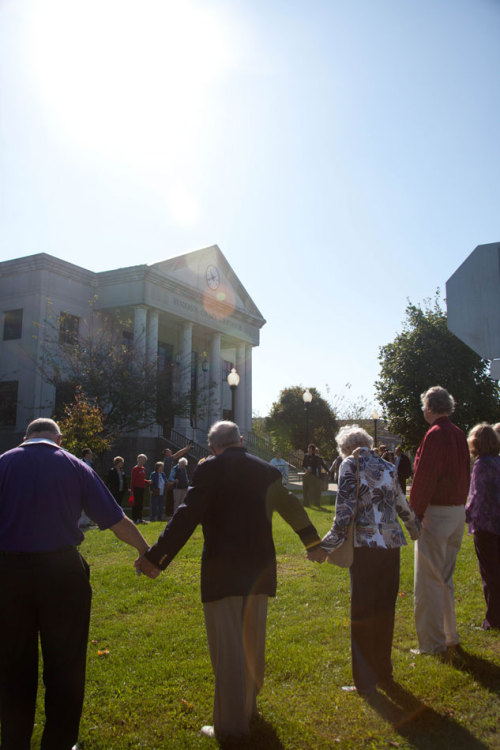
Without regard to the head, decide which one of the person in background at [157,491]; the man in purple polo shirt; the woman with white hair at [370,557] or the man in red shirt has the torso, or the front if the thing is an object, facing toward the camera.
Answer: the person in background

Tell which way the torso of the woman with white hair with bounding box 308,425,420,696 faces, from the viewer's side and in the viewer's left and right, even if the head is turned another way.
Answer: facing away from the viewer and to the left of the viewer

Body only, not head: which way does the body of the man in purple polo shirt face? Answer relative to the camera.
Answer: away from the camera

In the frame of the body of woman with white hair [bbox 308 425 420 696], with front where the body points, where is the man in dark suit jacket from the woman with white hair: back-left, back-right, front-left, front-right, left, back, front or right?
left

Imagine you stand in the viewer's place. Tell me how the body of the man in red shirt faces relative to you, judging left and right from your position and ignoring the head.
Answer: facing away from the viewer and to the left of the viewer

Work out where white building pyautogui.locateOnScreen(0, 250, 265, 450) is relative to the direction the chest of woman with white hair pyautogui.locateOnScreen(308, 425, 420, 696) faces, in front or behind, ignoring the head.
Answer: in front

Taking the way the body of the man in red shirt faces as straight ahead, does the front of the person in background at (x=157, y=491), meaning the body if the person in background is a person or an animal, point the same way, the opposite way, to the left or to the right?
the opposite way

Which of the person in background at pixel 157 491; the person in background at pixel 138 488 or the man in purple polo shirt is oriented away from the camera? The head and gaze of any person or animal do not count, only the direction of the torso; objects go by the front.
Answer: the man in purple polo shirt

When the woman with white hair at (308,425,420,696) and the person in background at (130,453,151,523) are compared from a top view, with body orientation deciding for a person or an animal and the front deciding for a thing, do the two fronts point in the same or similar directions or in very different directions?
very different directions

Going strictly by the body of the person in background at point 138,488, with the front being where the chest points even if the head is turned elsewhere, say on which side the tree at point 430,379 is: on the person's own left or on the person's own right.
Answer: on the person's own left

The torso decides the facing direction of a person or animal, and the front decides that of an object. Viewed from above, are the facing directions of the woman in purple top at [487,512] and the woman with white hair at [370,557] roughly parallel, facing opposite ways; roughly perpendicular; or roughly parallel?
roughly parallel

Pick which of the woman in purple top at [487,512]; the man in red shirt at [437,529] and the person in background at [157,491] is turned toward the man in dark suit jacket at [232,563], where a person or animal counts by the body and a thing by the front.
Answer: the person in background

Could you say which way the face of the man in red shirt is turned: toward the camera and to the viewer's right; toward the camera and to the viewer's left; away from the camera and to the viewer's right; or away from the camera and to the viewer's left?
away from the camera and to the viewer's left

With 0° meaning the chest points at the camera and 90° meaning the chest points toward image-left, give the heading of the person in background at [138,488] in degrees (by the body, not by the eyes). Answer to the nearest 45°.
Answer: approximately 315°

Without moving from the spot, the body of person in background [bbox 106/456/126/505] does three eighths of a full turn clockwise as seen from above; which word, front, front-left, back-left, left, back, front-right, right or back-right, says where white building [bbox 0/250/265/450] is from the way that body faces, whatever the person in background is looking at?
right

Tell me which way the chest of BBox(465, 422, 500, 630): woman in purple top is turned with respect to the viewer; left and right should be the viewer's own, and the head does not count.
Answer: facing away from the viewer and to the left of the viewer

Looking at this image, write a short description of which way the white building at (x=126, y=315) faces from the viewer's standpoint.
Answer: facing the viewer and to the right of the viewer

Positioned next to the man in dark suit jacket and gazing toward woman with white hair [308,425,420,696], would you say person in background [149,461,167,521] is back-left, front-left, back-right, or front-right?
front-left

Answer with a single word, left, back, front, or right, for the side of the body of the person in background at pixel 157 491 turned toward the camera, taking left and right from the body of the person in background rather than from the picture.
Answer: front
